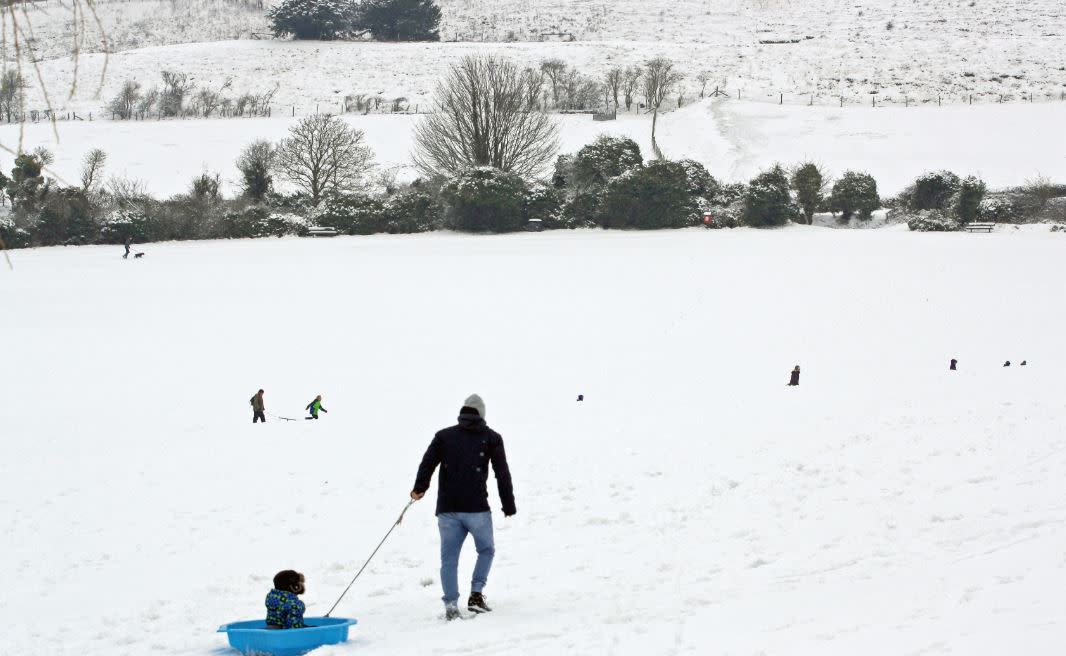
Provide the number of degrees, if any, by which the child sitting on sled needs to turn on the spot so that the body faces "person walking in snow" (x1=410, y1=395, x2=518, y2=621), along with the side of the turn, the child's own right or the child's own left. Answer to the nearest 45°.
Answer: approximately 45° to the child's own right

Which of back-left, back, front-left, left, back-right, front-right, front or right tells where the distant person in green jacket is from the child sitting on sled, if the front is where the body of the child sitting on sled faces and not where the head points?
front-left

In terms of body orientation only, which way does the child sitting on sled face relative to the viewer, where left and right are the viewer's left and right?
facing away from the viewer and to the right of the viewer
